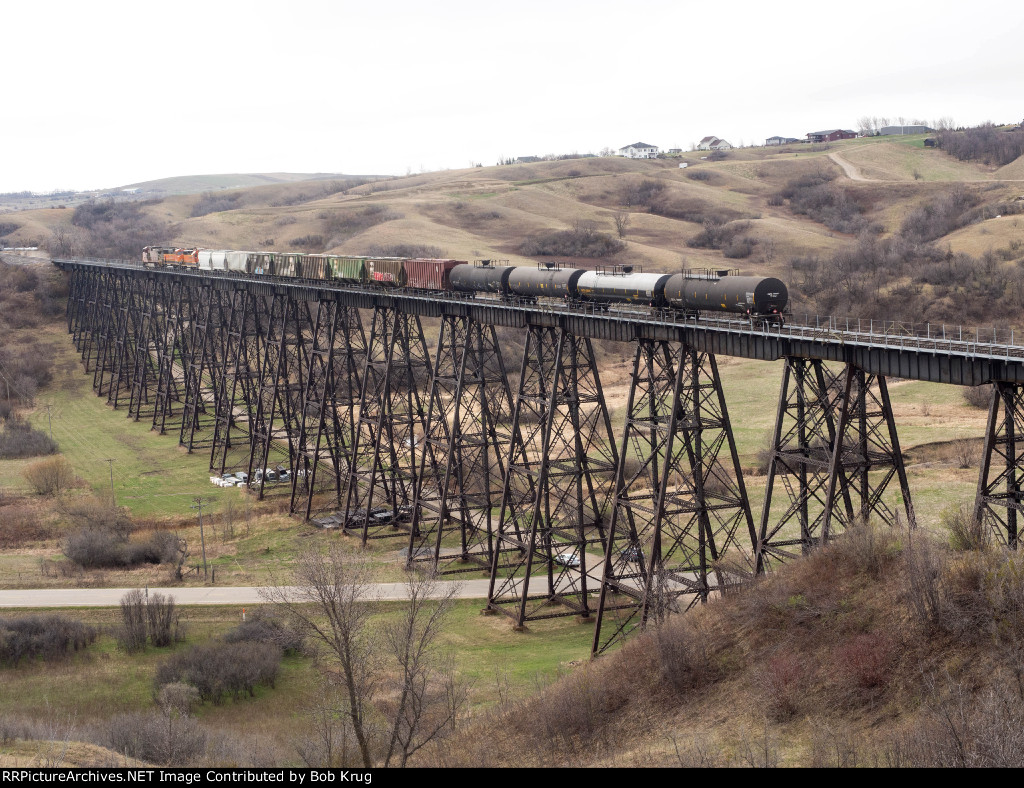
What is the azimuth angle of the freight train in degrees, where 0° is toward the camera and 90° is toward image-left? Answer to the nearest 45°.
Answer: approximately 135°

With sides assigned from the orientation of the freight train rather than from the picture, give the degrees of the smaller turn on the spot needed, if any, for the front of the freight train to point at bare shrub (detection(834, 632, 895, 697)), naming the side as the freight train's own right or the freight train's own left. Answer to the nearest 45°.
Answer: approximately 135° to the freight train's own left

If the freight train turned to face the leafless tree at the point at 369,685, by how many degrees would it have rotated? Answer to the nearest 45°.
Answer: approximately 90° to its left

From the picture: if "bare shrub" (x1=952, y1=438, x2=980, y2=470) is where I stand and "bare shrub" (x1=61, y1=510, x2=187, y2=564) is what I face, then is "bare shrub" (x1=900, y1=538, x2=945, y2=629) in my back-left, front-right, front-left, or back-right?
front-left

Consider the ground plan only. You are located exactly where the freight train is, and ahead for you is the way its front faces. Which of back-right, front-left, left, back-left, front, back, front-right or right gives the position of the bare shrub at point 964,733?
back-left

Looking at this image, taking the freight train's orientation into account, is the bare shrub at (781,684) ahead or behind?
behind

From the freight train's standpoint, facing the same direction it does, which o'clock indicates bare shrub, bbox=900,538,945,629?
The bare shrub is roughly at 7 o'clock from the freight train.

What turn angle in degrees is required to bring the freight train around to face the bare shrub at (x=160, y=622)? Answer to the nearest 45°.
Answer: approximately 45° to its left

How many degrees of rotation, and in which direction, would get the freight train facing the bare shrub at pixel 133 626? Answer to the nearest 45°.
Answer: approximately 45° to its left

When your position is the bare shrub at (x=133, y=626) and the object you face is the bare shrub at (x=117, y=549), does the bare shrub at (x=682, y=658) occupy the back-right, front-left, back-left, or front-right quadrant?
back-right

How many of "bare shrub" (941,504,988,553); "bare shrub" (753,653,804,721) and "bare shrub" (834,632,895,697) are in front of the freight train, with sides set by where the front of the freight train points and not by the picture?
0

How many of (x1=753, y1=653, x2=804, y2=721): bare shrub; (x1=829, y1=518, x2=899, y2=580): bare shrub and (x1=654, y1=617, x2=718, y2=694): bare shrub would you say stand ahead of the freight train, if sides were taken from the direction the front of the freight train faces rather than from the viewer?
0

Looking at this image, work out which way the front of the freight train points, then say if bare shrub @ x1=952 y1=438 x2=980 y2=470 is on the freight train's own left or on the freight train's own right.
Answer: on the freight train's own right
